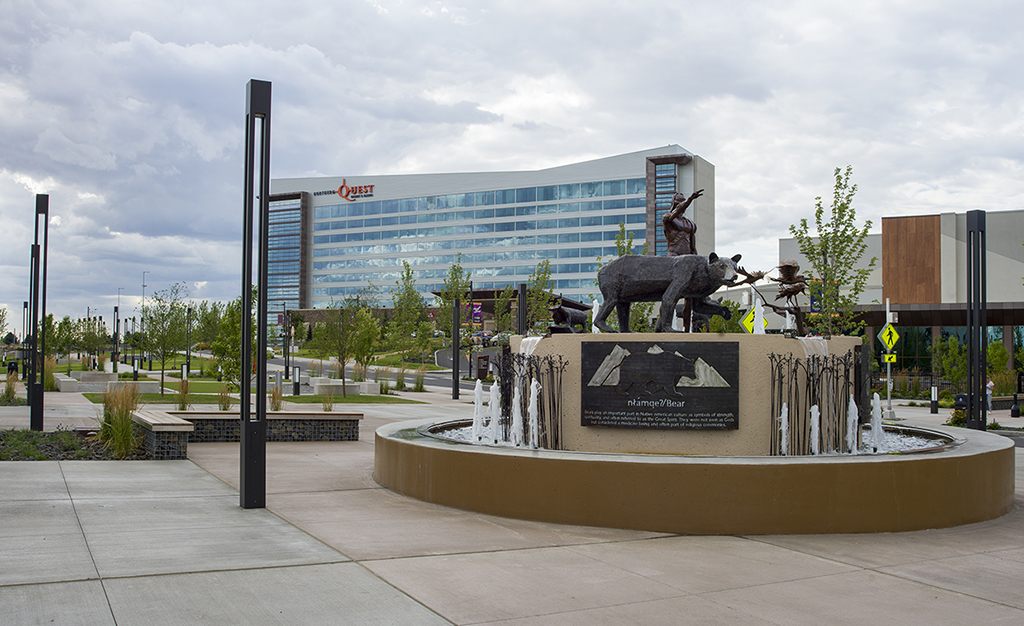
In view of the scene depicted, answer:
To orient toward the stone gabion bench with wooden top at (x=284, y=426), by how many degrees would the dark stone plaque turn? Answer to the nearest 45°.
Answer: approximately 135° to its right

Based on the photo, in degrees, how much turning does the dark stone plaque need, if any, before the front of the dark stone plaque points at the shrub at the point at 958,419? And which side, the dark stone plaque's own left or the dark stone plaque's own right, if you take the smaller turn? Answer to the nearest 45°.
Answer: approximately 135° to the dark stone plaque's own left

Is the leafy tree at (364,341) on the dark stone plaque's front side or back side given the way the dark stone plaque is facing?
on the back side

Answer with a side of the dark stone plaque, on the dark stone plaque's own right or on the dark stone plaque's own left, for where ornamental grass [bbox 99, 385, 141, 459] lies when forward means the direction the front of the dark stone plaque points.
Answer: on the dark stone plaque's own right

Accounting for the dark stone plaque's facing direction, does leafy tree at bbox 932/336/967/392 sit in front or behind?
behind

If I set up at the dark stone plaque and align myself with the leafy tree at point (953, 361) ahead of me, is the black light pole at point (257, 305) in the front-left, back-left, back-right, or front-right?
back-left

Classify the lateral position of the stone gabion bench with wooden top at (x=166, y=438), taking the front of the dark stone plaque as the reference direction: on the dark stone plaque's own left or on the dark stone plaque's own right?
on the dark stone plaque's own right

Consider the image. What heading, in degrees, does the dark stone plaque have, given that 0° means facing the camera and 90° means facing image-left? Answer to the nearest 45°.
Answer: approximately 0°

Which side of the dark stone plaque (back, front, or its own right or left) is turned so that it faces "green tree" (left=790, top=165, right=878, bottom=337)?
back

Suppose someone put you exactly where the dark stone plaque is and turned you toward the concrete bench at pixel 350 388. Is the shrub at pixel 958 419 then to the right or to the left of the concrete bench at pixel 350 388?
right

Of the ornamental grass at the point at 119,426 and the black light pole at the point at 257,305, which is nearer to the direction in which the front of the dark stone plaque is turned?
the black light pole

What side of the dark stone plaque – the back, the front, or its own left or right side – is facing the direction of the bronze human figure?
back

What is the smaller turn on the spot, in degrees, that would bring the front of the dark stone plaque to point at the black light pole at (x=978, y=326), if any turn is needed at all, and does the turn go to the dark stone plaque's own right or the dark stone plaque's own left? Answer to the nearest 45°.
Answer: approximately 135° to the dark stone plaque's own left
